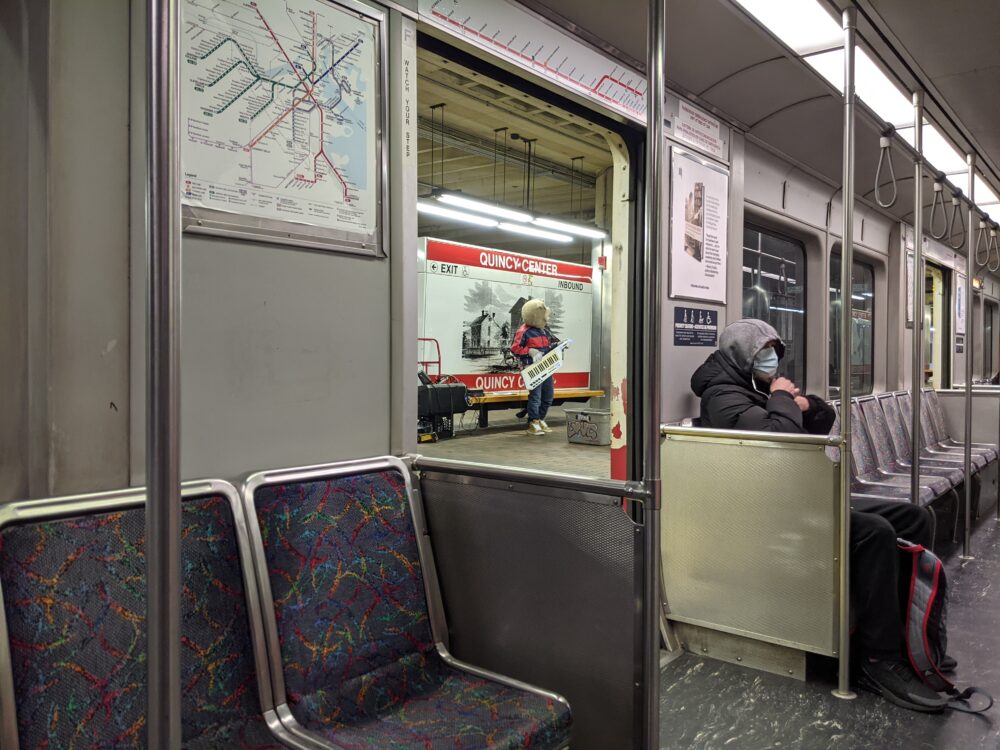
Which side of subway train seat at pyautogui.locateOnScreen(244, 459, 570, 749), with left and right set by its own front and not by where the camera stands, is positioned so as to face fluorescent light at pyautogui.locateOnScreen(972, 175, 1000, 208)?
left

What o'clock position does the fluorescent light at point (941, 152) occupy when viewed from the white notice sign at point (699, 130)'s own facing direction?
The fluorescent light is roughly at 9 o'clock from the white notice sign.

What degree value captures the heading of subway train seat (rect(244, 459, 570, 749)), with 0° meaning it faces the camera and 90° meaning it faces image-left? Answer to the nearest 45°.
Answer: approximately 315°

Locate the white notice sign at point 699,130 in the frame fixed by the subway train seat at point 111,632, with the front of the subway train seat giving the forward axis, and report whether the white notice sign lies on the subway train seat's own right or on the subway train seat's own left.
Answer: on the subway train seat's own left

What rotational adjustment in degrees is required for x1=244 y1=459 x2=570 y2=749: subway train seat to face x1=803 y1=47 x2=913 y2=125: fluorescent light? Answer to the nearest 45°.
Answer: approximately 90° to its left

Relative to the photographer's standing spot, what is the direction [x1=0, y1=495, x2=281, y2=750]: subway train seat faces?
facing the viewer and to the right of the viewer

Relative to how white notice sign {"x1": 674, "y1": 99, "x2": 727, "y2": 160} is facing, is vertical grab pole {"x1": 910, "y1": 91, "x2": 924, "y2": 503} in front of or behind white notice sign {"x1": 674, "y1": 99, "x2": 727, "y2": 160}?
in front
